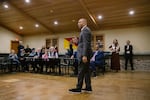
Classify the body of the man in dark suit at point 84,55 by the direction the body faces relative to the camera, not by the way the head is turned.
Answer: to the viewer's left
